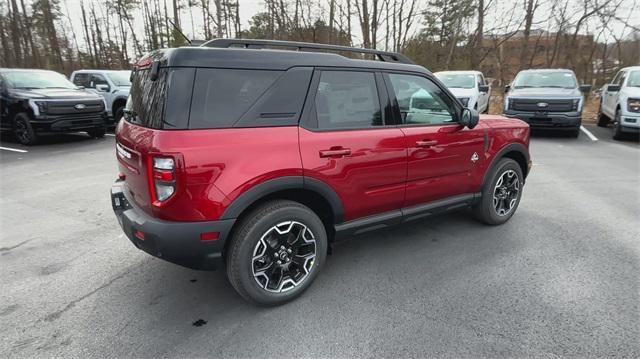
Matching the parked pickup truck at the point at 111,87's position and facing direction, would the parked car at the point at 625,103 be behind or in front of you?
in front

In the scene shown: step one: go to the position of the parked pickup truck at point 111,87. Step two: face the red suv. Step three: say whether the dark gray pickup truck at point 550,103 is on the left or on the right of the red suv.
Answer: left

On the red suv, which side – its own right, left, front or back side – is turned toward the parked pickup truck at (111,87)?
left

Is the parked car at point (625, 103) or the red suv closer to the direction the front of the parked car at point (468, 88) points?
the red suv

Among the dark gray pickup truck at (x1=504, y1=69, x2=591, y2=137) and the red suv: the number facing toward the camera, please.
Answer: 1

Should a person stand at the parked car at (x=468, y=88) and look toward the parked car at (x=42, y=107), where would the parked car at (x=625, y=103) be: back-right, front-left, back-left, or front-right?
back-left

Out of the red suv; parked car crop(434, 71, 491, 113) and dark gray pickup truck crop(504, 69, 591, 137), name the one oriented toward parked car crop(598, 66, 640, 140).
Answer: the red suv

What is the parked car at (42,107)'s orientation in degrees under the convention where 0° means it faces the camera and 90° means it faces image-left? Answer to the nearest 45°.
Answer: approximately 315°

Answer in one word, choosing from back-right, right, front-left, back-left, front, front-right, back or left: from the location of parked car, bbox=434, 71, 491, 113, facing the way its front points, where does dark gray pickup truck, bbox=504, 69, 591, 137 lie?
left

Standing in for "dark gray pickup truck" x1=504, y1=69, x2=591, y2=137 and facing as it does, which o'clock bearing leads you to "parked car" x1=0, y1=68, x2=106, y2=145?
The parked car is roughly at 2 o'clock from the dark gray pickup truck.

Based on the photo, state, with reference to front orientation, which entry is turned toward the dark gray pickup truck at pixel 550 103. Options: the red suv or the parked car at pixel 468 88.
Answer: the red suv
